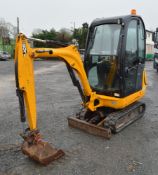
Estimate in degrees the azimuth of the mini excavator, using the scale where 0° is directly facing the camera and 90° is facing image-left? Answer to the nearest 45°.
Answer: approximately 45°
